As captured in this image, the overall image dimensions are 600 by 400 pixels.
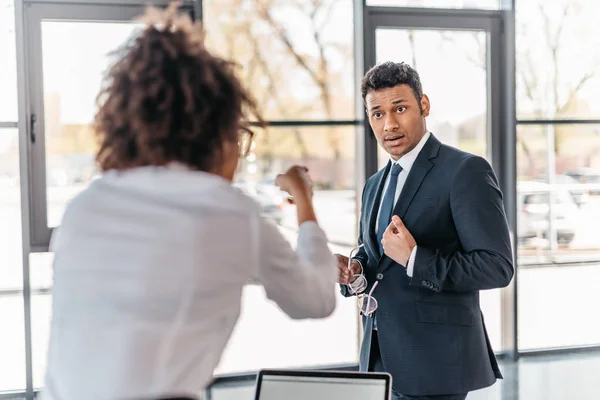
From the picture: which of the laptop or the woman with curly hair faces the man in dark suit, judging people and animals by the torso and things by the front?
the woman with curly hair

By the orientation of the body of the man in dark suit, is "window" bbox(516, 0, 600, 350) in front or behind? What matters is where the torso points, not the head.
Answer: behind

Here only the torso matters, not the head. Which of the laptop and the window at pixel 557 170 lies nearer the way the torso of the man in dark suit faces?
the laptop

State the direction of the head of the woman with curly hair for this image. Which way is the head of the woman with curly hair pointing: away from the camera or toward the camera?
away from the camera

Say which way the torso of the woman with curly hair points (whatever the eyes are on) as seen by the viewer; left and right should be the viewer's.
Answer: facing away from the viewer and to the right of the viewer

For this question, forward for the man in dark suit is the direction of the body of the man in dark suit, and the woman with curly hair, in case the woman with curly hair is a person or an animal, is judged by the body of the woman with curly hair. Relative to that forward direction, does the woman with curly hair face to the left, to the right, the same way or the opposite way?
the opposite way

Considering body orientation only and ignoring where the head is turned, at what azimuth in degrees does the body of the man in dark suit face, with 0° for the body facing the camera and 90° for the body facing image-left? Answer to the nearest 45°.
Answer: approximately 45°

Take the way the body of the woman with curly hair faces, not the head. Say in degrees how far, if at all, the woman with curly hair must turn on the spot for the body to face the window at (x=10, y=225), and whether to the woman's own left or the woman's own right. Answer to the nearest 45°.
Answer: approximately 45° to the woman's own left
